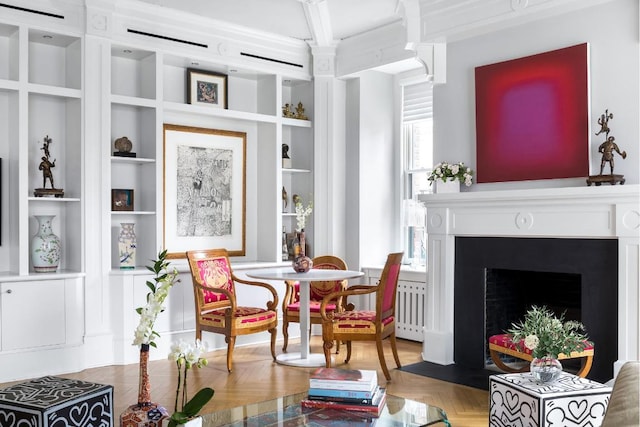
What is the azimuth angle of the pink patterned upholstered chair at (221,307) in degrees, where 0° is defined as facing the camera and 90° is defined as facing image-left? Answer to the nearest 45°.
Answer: approximately 315°

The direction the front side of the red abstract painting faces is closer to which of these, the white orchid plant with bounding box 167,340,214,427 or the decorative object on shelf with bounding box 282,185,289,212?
the white orchid plant

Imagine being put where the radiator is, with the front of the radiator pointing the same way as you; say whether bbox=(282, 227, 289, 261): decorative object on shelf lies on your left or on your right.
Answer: on your right

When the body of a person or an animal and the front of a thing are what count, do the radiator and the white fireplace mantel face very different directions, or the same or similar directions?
same or similar directions

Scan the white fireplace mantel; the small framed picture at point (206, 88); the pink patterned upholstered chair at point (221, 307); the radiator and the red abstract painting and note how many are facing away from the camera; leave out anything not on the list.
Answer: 0

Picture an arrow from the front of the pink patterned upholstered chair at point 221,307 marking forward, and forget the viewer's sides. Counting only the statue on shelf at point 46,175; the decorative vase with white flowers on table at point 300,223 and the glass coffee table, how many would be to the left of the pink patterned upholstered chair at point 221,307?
1

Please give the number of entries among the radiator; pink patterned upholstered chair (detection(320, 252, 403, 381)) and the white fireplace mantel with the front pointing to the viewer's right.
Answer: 0

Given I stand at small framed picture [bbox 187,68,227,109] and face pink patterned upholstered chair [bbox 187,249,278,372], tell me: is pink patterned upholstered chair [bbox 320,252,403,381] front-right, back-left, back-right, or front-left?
front-left

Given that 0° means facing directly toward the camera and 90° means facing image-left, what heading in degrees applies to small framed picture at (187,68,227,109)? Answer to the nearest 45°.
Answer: approximately 315°

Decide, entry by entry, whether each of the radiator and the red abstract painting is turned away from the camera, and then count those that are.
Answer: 0

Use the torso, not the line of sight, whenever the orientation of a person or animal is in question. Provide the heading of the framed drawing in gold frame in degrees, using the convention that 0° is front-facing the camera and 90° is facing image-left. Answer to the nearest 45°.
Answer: approximately 315°

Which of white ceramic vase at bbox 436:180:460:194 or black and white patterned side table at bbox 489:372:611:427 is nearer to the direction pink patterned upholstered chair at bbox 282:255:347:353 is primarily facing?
the black and white patterned side table

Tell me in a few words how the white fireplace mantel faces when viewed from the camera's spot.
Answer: facing the viewer and to the left of the viewer

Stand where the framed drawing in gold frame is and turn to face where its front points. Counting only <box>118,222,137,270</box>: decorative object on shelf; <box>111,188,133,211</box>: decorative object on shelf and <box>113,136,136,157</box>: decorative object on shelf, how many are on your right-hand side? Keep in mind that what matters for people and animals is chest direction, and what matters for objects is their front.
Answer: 3

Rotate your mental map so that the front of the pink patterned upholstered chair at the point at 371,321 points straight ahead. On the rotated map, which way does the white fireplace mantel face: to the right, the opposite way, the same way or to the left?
to the left

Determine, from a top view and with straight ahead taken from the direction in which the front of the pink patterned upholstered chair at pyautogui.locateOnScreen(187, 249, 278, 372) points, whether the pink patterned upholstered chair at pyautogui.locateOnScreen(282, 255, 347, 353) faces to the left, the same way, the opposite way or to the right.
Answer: to the right
